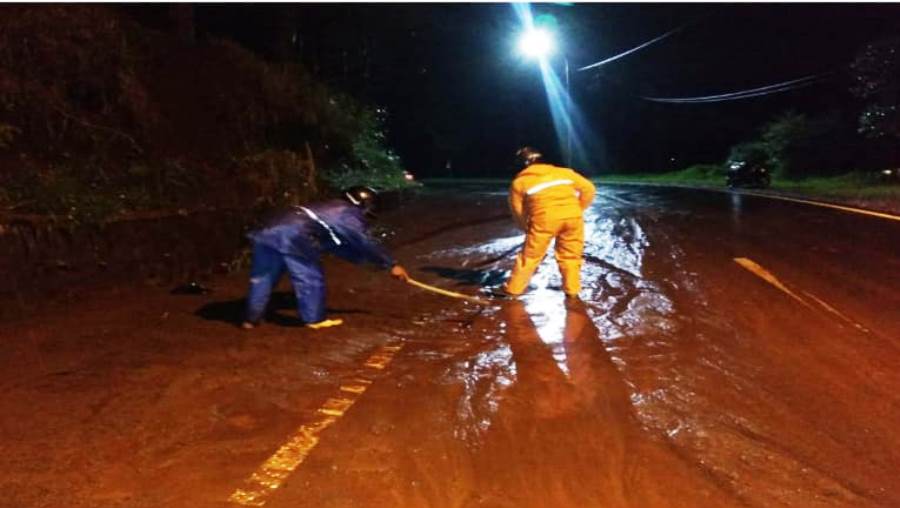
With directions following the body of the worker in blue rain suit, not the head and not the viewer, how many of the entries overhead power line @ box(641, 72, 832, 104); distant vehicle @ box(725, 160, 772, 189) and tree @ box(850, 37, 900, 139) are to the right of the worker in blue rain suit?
0

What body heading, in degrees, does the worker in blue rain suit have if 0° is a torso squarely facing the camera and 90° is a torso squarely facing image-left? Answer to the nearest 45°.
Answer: approximately 270°

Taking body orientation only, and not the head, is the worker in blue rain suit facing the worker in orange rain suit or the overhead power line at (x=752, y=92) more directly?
the worker in orange rain suit

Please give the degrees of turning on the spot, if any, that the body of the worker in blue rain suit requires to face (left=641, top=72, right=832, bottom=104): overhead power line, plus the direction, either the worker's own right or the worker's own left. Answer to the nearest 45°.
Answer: approximately 45° to the worker's own left

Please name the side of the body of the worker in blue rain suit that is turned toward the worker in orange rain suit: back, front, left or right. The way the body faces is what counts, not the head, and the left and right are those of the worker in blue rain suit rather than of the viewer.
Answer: front

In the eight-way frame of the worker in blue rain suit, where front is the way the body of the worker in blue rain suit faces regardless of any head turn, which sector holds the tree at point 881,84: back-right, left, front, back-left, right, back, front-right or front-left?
front-left
